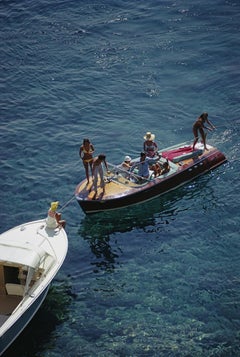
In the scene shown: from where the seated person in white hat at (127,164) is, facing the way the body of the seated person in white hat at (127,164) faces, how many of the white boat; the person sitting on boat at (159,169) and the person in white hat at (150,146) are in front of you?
1

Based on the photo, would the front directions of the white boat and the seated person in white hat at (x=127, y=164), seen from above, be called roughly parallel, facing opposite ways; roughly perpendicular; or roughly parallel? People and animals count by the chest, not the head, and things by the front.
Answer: roughly parallel, facing opposite ways

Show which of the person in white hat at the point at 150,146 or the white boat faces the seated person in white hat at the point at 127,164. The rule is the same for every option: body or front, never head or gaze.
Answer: the white boat

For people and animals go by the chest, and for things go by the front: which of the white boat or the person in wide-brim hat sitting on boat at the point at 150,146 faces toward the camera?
the person in wide-brim hat sitting on boat

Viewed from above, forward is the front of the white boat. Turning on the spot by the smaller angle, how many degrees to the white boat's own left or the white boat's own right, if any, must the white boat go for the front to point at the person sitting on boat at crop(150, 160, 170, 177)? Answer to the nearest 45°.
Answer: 0° — it already faces them

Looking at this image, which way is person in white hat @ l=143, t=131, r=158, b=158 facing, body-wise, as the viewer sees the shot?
toward the camera

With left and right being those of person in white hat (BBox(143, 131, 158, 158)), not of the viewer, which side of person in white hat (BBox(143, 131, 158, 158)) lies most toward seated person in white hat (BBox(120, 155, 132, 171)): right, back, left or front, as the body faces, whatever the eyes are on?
right

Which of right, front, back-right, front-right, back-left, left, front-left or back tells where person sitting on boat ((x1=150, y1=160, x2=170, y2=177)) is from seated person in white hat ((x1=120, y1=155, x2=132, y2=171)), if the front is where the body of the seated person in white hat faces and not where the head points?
back-left

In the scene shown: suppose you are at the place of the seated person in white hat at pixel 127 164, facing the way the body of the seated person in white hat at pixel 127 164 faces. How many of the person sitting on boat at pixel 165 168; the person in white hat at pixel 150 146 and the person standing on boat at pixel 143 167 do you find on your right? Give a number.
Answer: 0

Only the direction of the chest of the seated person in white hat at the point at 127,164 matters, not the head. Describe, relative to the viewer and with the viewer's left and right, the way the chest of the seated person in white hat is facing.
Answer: facing the viewer and to the left of the viewer

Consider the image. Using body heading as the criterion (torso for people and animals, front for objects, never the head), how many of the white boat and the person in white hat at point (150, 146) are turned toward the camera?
1

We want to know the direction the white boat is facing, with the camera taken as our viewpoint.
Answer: facing away from the viewer and to the right of the viewer
